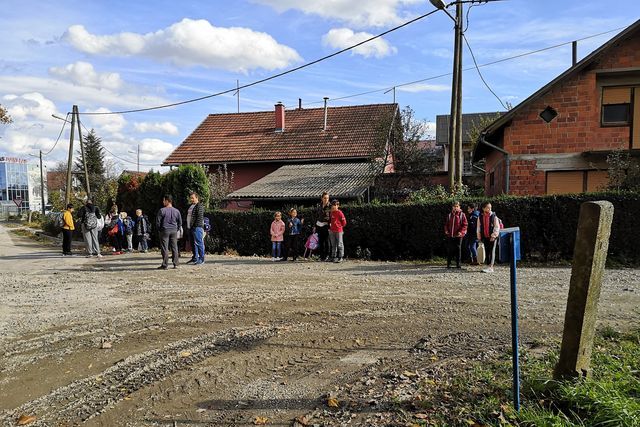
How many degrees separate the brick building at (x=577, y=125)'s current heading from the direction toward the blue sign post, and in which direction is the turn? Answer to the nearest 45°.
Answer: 0° — it already faces it

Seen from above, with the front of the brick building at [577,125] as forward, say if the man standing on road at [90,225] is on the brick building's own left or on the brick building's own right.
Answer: on the brick building's own right

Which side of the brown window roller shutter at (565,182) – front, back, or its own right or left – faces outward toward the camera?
front

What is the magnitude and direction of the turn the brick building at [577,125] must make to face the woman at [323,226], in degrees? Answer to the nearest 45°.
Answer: approximately 45° to its right

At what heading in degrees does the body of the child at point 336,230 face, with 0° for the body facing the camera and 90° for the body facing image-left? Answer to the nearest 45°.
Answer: approximately 45°

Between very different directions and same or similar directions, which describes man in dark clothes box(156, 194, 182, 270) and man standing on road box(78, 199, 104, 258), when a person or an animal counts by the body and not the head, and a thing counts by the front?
same or similar directions

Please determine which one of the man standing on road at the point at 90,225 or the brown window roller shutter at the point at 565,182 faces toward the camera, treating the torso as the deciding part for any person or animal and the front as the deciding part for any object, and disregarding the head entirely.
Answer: the brown window roller shutter

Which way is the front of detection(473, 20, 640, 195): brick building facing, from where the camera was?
facing the viewer
